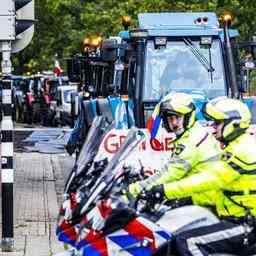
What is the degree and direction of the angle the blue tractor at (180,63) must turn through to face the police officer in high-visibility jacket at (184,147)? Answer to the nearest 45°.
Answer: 0° — it already faces them

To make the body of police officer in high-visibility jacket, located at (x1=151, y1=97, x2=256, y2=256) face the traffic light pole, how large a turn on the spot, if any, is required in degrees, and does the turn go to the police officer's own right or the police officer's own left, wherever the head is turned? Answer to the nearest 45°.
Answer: approximately 45° to the police officer's own right

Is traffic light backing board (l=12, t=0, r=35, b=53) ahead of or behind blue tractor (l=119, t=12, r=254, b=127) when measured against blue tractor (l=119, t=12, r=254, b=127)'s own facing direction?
ahead

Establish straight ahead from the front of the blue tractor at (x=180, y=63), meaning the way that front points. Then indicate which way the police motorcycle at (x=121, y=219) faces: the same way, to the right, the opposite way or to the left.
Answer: to the right

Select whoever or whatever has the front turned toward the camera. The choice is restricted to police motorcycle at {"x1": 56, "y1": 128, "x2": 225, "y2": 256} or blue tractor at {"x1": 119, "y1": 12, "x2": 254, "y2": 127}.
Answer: the blue tractor

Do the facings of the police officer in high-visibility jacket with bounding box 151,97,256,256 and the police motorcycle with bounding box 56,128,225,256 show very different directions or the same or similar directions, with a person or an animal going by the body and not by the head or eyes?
same or similar directions

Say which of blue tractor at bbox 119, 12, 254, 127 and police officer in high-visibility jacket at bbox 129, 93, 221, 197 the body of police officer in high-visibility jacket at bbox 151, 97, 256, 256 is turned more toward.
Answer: the police officer in high-visibility jacket

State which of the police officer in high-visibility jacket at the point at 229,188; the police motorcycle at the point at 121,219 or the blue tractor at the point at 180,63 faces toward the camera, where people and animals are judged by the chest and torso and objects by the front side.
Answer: the blue tractor

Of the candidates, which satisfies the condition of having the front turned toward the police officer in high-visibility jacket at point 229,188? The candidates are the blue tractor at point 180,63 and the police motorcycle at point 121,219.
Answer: the blue tractor

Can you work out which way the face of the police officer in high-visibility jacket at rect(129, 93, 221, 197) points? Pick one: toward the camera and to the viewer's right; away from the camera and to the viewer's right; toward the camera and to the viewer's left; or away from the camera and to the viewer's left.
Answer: toward the camera and to the viewer's left

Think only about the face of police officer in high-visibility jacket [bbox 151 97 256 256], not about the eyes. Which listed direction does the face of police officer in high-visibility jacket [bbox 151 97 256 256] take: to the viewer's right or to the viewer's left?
to the viewer's left

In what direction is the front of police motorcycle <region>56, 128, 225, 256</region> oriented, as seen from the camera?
facing to the left of the viewer

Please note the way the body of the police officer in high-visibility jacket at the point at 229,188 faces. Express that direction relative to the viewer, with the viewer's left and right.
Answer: facing to the left of the viewer

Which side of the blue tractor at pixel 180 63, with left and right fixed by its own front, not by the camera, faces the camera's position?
front

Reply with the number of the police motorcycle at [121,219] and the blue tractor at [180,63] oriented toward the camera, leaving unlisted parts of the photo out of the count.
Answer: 1

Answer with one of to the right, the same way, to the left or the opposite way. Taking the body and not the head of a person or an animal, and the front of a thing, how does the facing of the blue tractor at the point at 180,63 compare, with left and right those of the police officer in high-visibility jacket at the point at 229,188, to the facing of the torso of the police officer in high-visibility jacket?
to the left

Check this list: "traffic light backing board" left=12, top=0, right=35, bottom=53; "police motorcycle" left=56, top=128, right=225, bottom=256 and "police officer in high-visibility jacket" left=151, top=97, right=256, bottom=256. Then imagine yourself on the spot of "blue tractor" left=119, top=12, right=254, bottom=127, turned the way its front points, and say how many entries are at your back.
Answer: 0

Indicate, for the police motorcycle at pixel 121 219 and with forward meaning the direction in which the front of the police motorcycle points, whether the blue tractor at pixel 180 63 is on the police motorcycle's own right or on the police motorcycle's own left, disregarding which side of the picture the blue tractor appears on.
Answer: on the police motorcycle's own right
